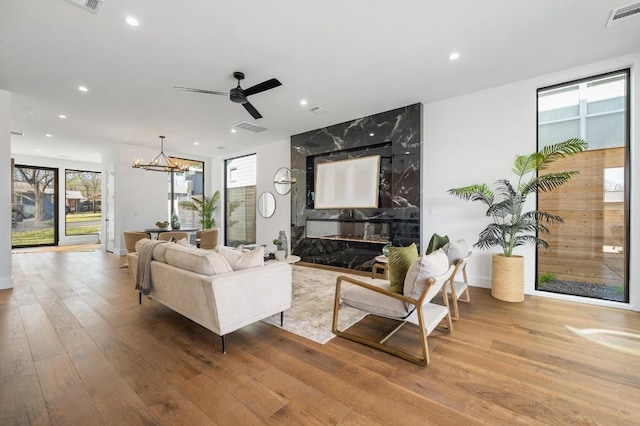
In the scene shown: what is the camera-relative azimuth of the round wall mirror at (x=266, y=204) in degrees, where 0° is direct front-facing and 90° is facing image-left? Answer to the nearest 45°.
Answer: approximately 45°

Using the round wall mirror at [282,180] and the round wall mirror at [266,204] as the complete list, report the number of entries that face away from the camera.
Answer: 0

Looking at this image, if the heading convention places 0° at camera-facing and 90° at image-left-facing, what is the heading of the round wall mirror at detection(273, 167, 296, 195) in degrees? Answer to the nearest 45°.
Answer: approximately 45°

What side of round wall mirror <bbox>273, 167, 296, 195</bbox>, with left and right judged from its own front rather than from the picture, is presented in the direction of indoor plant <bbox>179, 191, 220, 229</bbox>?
right

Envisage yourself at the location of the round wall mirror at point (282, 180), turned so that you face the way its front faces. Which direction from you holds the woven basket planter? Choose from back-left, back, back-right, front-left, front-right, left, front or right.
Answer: left

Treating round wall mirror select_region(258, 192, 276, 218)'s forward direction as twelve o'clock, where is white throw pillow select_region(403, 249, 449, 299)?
The white throw pillow is roughly at 10 o'clock from the round wall mirror.

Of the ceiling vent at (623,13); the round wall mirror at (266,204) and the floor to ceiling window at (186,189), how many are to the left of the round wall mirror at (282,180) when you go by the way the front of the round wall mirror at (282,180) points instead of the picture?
1

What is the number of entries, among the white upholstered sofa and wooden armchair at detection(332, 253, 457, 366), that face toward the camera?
0
